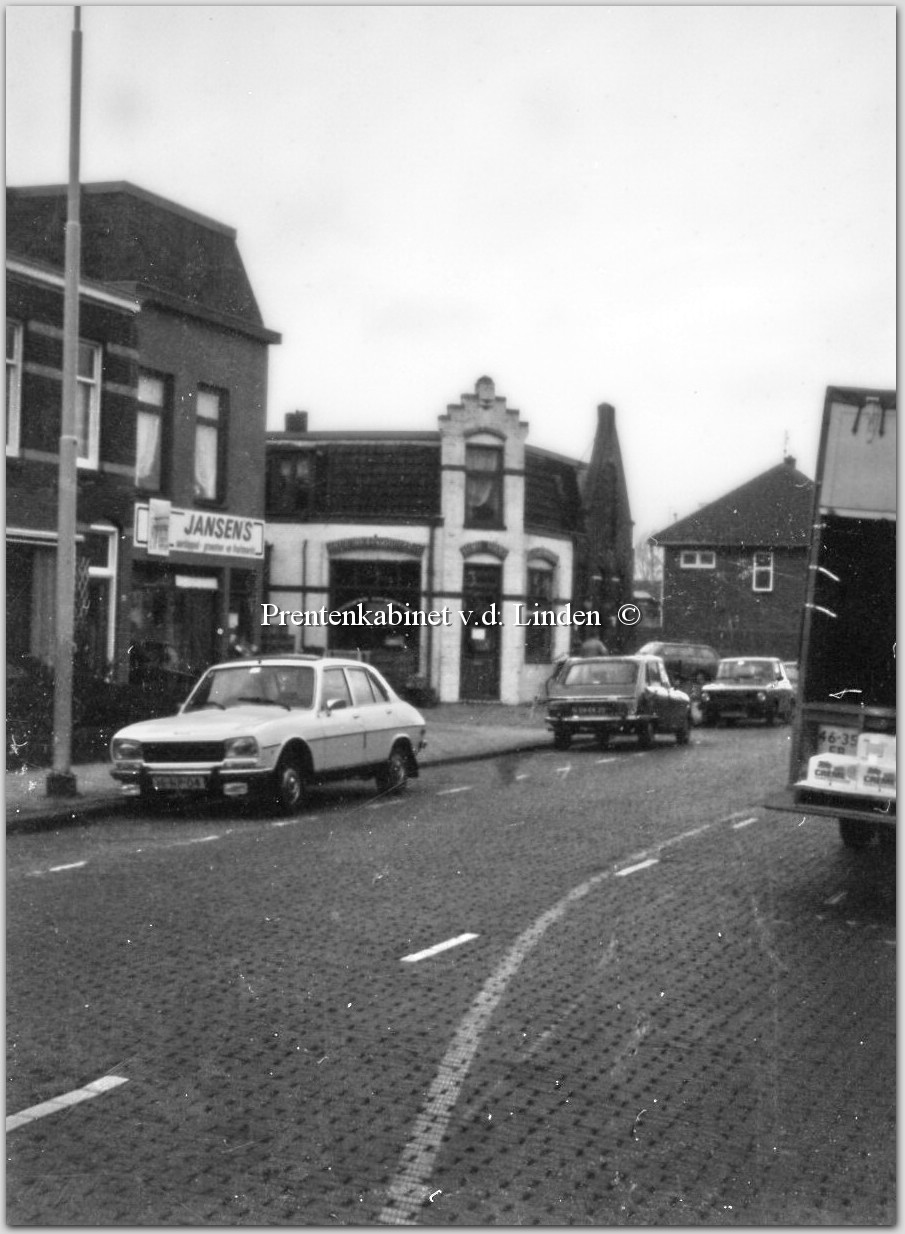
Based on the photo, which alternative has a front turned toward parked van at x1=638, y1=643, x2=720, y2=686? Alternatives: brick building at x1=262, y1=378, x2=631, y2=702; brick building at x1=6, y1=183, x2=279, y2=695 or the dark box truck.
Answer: the dark box truck

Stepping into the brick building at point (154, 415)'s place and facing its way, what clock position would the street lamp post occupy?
The street lamp post is roughly at 2 o'clock from the brick building.

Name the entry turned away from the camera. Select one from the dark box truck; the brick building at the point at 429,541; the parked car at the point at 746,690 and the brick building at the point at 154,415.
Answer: the dark box truck

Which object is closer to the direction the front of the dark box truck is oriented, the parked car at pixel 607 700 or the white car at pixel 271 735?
the parked car

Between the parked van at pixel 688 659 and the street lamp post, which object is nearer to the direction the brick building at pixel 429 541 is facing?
the street lamp post

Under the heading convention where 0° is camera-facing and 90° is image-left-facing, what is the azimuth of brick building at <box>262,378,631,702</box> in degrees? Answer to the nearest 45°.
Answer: approximately 0°

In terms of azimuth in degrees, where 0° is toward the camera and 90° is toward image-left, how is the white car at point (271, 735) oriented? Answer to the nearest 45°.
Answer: approximately 45°

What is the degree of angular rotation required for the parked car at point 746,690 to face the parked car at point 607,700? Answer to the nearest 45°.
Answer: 0° — it already faces it

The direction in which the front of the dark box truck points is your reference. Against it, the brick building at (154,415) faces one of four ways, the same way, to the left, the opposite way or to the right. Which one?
to the right

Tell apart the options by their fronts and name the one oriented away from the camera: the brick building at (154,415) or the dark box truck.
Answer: the dark box truck

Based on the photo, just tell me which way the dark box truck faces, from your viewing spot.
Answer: facing away from the viewer

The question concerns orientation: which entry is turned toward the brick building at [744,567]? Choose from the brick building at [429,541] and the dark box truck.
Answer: the dark box truck
